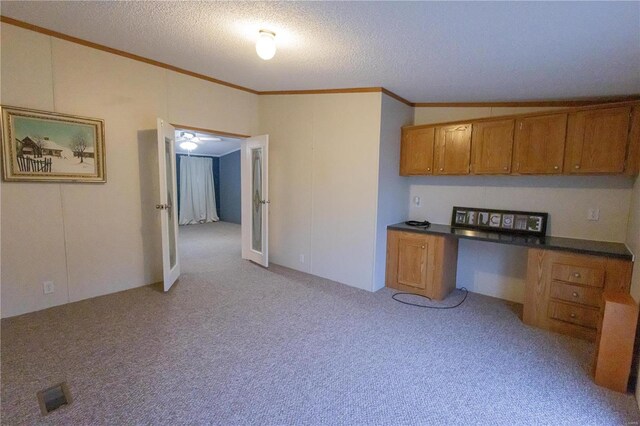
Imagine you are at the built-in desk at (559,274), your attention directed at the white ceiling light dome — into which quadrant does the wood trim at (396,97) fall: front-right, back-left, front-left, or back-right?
front-right

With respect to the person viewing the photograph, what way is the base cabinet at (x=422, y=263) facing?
facing the viewer and to the left of the viewer

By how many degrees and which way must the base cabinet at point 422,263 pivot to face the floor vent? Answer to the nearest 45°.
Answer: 0° — it already faces it

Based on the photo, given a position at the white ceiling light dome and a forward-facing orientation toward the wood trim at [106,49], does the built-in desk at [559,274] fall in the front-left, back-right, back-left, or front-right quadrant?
back-right
